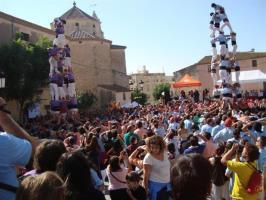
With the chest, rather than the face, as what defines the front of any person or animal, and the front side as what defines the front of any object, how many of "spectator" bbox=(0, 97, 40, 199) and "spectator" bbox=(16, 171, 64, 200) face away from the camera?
2

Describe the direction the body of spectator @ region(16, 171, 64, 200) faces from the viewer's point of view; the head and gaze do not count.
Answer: away from the camera

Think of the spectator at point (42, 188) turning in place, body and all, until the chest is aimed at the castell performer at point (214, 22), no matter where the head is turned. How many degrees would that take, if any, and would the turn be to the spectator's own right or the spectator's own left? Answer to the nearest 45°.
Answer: approximately 45° to the spectator's own right

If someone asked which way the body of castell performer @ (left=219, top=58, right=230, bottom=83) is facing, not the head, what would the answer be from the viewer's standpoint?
away from the camera

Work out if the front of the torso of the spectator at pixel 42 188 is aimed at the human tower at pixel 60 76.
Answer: yes

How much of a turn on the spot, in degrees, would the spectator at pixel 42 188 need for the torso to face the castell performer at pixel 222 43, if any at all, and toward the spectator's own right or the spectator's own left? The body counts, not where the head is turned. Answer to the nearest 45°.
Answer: approximately 45° to the spectator's own right

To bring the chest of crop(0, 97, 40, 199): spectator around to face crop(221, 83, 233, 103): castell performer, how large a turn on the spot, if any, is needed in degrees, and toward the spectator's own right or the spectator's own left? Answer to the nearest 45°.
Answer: approximately 45° to the spectator's own right

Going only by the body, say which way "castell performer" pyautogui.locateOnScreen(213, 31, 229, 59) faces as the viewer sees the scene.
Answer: away from the camera

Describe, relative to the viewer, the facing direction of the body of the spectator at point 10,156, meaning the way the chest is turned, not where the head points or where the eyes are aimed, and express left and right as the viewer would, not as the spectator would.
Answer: facing away from the viewer
